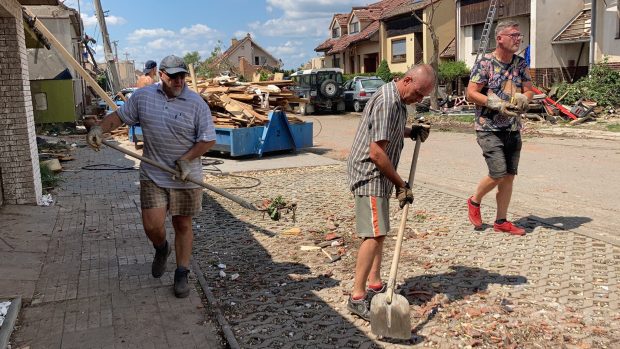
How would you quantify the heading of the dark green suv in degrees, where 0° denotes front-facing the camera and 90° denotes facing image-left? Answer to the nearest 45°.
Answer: approximately 135°

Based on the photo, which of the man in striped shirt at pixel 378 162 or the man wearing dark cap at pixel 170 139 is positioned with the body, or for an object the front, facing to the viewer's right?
the man in striped shirt

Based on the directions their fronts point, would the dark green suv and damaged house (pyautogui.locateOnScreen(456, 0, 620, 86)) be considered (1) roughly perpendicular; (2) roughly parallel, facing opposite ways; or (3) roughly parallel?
roughly perpendicular

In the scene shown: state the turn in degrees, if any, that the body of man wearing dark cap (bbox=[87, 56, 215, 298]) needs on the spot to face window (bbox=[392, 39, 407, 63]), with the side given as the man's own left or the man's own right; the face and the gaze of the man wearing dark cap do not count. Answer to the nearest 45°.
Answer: approximately 135° to the man's own left

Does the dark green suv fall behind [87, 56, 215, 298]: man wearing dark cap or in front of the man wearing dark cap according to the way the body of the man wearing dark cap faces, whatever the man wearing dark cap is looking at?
behind

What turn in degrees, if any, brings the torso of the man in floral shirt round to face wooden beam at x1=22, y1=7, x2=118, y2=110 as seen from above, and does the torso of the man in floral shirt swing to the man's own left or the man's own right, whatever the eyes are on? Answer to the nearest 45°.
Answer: approximately 135° to the man's own right

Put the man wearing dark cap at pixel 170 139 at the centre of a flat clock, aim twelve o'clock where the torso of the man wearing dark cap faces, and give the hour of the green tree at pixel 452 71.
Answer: The green tree is roughly at 7 o'clock from the man wearing dark cap.

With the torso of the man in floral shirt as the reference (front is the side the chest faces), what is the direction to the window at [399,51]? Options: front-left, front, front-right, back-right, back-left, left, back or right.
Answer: back-left

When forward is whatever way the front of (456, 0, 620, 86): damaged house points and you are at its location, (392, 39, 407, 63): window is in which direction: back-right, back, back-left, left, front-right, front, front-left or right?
right

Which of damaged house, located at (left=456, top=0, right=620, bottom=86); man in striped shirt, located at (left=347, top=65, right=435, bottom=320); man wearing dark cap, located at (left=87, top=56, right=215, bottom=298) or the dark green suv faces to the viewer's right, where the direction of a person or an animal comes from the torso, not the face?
the man in striped shirt

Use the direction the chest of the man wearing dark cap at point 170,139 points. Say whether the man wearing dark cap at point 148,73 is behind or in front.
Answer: behind

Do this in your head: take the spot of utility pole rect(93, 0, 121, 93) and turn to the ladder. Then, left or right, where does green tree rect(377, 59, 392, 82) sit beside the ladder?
left

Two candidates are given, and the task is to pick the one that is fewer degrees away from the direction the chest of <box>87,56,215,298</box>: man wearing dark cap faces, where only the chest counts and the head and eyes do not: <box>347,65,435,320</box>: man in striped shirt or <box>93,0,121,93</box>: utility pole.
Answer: the man in striped shirt

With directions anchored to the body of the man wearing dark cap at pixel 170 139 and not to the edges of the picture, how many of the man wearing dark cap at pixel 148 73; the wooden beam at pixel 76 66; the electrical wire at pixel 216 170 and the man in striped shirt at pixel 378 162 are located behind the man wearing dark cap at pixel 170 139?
3

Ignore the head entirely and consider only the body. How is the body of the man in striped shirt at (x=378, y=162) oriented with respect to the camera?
to the viewer's right
